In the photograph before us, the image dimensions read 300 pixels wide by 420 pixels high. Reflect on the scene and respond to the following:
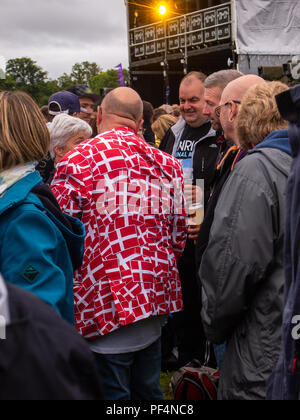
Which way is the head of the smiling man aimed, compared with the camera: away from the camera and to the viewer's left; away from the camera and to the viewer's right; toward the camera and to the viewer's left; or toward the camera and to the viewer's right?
toward the camera and to the viewer's left

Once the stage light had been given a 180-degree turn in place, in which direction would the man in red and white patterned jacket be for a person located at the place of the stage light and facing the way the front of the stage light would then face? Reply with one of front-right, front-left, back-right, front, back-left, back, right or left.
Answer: back

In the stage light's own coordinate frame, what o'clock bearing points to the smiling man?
The smiling man is roughly at 12 o'clock from the stage light.

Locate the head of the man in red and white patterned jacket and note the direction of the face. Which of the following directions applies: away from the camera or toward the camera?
away from the camera

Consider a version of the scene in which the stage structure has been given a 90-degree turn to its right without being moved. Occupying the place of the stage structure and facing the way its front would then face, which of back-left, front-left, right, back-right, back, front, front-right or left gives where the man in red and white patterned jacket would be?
back-left

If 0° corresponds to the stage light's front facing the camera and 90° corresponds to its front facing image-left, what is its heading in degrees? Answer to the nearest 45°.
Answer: approximately 0°

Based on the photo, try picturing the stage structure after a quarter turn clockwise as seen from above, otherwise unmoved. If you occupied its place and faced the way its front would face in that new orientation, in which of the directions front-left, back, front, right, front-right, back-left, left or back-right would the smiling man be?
back-left
